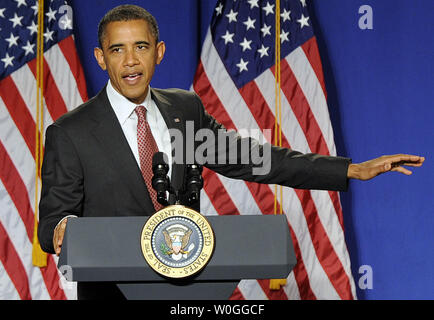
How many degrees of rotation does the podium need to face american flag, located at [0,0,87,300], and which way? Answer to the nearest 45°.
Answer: approximately 180°

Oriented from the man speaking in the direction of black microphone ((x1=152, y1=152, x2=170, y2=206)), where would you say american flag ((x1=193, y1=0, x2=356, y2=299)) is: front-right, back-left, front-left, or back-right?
back-left

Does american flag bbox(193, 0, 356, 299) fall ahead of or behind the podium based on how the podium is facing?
behind

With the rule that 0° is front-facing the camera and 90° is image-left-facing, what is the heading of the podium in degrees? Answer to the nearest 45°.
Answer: approximately 0°
